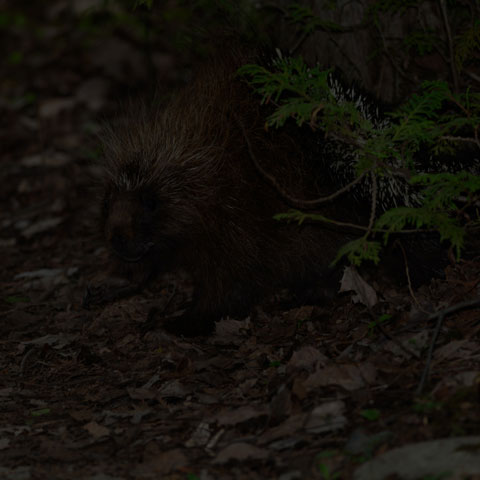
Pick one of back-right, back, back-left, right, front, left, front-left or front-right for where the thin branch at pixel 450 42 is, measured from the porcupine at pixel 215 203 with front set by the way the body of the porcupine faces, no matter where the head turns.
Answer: back-left

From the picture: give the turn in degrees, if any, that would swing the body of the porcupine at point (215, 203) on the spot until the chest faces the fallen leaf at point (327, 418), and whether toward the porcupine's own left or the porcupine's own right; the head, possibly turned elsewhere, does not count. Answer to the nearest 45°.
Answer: approximately 45° to the porcupine's own left

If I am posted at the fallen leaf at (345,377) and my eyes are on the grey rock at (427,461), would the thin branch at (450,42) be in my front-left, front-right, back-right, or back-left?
back-left

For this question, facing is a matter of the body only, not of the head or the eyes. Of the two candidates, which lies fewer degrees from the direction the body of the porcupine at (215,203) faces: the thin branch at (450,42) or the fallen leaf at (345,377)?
the fallen leaf

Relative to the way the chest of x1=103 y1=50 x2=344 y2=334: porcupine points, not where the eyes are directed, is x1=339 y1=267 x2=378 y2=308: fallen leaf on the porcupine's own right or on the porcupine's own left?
on the porcupine's own left

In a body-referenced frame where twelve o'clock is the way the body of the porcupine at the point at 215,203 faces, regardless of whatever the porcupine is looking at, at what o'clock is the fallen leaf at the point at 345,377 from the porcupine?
The fallen leaf is roughly at 10 o'clock from the porcupine.

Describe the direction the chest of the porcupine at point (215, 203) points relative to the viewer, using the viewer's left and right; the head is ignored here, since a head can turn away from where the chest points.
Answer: facing the viewer and to the left of the viewer
